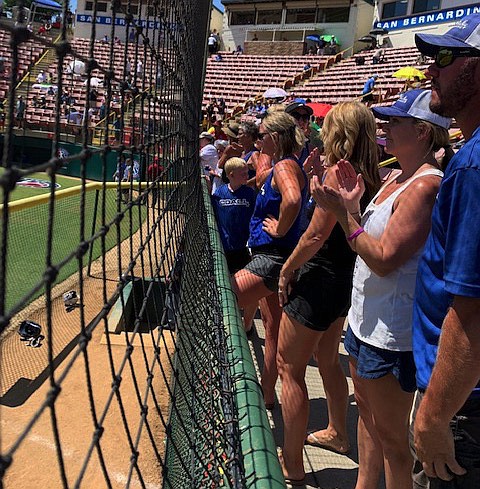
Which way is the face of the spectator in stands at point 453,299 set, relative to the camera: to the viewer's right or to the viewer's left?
to the viewer's left

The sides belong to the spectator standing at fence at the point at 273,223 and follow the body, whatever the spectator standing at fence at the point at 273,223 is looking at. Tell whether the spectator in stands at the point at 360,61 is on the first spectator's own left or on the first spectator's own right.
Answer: on the first spectator's own right

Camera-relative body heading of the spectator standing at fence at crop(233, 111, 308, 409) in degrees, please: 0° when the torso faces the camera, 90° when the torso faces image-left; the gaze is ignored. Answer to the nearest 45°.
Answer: approximately 90°

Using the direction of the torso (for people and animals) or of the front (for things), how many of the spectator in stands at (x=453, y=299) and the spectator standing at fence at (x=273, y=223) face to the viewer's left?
2

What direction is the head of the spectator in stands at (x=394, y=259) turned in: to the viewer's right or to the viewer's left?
to the viewer's left

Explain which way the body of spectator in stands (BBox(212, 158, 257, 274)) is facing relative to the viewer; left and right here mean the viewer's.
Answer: facing the viewer

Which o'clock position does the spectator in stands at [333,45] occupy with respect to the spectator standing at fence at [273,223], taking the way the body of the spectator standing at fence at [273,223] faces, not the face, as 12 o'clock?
the spectator in stands at [333,45] is roughly at 3 o'clock from the spectator standing at fence at [273,223].

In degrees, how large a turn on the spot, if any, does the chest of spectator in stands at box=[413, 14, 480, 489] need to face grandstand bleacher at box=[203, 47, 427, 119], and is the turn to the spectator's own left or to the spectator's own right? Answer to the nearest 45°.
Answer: approximately 90° to the spectator's own right

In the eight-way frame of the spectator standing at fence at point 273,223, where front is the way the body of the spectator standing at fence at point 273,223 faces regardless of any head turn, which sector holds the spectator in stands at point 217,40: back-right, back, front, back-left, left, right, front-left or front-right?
right

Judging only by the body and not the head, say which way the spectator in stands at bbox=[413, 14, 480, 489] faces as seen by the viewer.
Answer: to the viewer's left
